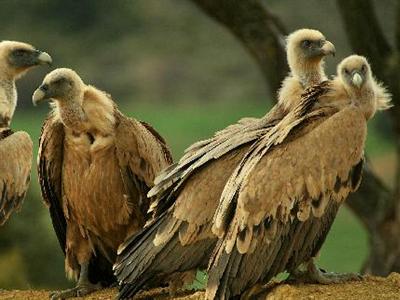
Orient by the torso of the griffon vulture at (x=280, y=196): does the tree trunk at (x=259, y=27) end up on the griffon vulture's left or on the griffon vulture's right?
on the griffon vulture's left

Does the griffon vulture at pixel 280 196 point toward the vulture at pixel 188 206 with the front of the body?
no

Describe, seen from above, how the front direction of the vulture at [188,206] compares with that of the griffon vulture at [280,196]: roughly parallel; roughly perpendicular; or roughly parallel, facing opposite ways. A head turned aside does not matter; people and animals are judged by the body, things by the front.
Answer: roughly parallel

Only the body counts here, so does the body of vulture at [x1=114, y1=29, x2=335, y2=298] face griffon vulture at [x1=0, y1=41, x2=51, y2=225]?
no

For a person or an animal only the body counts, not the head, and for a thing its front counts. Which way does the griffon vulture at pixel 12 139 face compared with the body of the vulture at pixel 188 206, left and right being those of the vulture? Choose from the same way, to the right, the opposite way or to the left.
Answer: the same way

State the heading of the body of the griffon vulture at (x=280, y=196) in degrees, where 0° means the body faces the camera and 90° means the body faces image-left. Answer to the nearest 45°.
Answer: approximately 270°

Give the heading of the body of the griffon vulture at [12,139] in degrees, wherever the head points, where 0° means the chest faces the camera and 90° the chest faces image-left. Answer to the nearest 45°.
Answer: approximately 270°

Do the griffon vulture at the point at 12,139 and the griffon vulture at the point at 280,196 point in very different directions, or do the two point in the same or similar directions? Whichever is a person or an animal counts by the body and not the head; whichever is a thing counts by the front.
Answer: same or similar directions

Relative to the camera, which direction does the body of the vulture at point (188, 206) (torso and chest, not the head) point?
to the viewer's right

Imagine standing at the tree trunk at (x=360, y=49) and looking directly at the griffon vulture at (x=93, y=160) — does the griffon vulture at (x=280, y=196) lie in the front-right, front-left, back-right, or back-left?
front-left

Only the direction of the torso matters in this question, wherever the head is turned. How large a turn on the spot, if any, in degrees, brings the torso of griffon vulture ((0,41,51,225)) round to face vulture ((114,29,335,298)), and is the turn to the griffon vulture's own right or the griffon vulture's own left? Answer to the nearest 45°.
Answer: approximately 45° to the griffon vulture's own right

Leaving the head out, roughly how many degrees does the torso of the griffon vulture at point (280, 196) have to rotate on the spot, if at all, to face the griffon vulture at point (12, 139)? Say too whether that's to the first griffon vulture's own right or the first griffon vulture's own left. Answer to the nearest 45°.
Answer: approximately 135° to the first griffon vulture's own left
